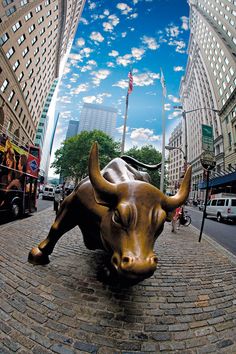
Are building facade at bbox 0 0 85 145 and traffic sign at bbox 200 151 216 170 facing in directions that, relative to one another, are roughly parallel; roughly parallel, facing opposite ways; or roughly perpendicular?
roughly perpendicular

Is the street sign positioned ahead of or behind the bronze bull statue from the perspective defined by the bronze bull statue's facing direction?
behind

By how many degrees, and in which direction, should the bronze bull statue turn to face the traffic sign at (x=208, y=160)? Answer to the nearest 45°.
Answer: approximately 135° to its left
